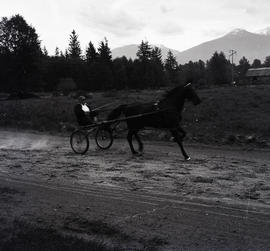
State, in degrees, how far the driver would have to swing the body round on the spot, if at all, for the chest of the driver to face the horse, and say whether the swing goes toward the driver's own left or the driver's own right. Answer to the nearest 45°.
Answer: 0° — they already face it

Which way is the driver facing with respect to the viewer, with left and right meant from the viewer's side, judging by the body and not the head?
facing the viewer and to the right of the viewer

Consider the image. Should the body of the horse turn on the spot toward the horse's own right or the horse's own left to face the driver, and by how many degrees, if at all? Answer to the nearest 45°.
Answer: approximately 180°

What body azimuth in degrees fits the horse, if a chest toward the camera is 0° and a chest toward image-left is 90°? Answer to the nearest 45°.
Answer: approximately 270°

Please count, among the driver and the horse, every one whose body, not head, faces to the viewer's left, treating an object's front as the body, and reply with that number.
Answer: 0
